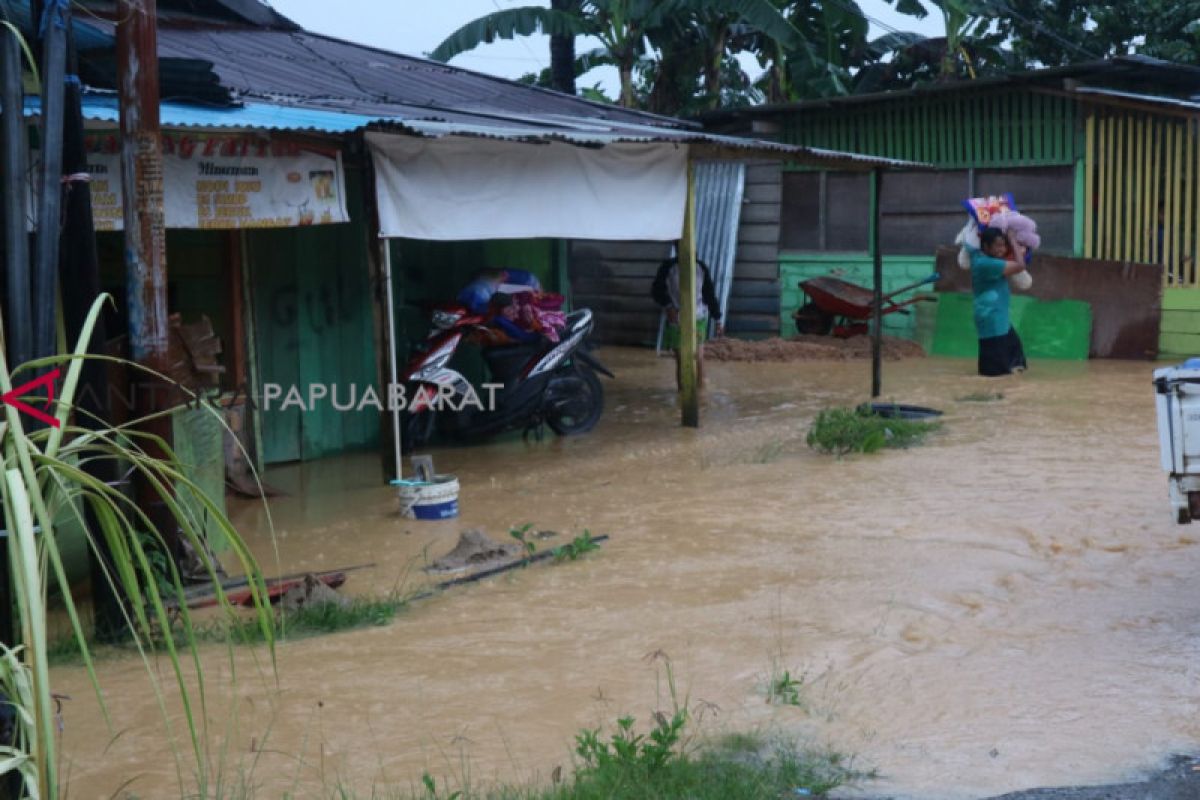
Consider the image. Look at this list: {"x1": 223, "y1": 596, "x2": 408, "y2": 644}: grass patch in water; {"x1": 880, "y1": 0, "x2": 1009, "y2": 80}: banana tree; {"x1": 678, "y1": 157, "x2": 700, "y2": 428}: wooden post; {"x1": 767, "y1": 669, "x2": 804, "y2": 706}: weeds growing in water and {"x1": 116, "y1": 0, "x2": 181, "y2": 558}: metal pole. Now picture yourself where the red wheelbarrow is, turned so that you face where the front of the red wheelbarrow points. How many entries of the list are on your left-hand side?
4

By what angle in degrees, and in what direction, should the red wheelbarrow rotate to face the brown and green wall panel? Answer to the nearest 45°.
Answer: approximately 135° to its left

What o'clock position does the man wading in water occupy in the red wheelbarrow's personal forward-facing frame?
The man wading in water is roughly at 8 o'clock from the red wheelbarrow.

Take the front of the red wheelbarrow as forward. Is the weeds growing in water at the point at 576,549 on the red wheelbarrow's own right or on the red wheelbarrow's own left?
on the red wheelbarrow's own left

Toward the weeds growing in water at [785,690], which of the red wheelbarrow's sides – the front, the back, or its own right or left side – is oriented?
left

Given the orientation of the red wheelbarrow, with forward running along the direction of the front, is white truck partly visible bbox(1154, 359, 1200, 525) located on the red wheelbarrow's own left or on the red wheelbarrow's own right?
on the red wheelbarrow's own left

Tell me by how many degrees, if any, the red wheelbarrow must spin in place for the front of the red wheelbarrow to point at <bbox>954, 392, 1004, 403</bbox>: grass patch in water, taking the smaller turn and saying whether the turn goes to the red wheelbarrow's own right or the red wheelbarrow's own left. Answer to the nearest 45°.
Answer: approximately 90° to the red wheelbarrow's own left

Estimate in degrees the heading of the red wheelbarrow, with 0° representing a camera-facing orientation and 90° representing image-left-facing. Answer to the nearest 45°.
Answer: approximately 90°

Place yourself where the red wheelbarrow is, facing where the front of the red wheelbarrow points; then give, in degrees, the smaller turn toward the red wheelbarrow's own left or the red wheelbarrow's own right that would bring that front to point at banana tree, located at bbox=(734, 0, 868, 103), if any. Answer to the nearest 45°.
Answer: approximately 90° to the red wheelbarrow's own right

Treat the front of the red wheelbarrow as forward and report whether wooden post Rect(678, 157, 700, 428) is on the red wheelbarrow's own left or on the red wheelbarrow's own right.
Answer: on the red wheelbarrow's own left
